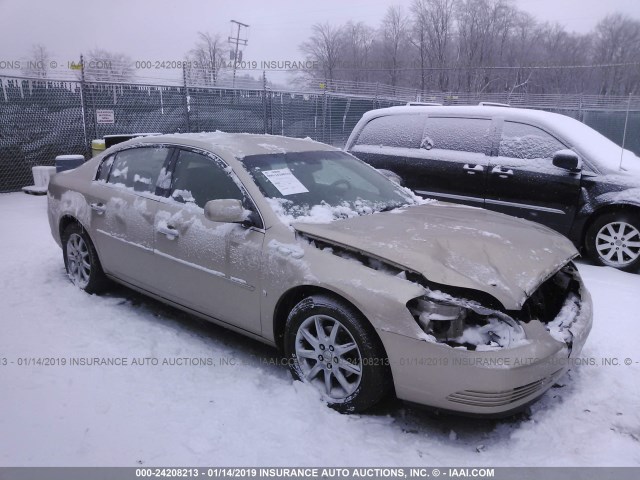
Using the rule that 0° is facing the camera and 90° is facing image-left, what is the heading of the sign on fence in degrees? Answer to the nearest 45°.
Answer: approximately 0°

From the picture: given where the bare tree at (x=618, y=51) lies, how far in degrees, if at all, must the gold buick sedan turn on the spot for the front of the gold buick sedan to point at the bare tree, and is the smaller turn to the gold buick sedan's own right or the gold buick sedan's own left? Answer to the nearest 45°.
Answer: approximately 90° to the gold buick sedan's own left

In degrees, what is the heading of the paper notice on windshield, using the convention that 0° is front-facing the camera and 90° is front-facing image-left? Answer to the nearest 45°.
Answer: approximately 315°

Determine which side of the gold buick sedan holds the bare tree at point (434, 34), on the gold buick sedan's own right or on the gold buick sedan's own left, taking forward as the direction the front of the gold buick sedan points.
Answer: on the gold buick sedan's own left

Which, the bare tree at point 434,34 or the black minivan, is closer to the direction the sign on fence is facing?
the black minivan

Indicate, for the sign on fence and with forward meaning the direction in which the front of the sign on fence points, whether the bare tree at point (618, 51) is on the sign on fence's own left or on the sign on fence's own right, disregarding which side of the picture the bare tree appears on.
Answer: on the sign on fence's own left

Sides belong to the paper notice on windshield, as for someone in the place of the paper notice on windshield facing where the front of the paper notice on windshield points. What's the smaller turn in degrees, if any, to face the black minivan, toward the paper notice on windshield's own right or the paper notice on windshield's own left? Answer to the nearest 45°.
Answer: approximately 90° to the paper notice on windshield's own left

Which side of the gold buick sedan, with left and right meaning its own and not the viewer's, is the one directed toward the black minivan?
left

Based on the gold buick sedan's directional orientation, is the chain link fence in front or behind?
behind

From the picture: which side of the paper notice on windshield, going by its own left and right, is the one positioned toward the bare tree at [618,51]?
left
